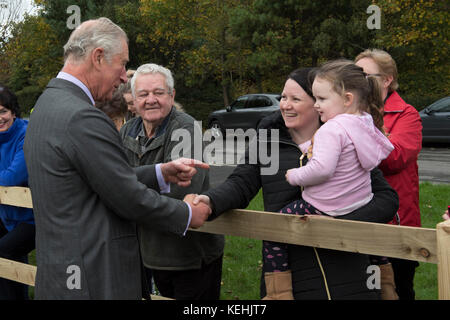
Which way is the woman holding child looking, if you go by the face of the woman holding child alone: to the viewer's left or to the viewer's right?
to the viewer's left

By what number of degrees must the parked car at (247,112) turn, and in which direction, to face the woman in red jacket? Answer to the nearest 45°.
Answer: approximately 90° to its left

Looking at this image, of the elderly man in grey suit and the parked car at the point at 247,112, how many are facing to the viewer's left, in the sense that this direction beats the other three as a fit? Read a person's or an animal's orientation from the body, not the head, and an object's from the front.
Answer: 1

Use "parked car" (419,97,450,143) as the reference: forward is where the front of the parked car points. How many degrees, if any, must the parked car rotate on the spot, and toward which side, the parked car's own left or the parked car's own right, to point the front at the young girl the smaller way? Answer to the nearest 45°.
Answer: approximately 90° to the parked car's own left

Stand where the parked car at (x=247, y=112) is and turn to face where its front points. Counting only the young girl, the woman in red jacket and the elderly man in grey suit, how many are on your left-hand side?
3

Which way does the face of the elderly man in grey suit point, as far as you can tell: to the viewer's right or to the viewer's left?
to the viewer's right

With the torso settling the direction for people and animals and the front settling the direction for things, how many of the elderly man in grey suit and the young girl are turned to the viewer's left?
1

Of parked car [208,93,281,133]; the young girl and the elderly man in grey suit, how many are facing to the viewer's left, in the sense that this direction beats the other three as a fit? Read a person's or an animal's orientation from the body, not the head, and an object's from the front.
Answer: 2

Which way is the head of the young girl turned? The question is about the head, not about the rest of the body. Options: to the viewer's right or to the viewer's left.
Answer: to the viewer's left

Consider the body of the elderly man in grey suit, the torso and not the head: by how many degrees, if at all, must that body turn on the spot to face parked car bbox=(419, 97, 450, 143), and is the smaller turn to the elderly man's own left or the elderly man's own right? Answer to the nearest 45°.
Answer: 0° — they already face it

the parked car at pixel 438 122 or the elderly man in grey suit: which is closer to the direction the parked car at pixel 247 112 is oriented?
the elderly man in grey suit

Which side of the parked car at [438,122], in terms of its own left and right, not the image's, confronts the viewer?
left

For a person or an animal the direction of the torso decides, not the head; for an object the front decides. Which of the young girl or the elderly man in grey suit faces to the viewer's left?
the young girl
